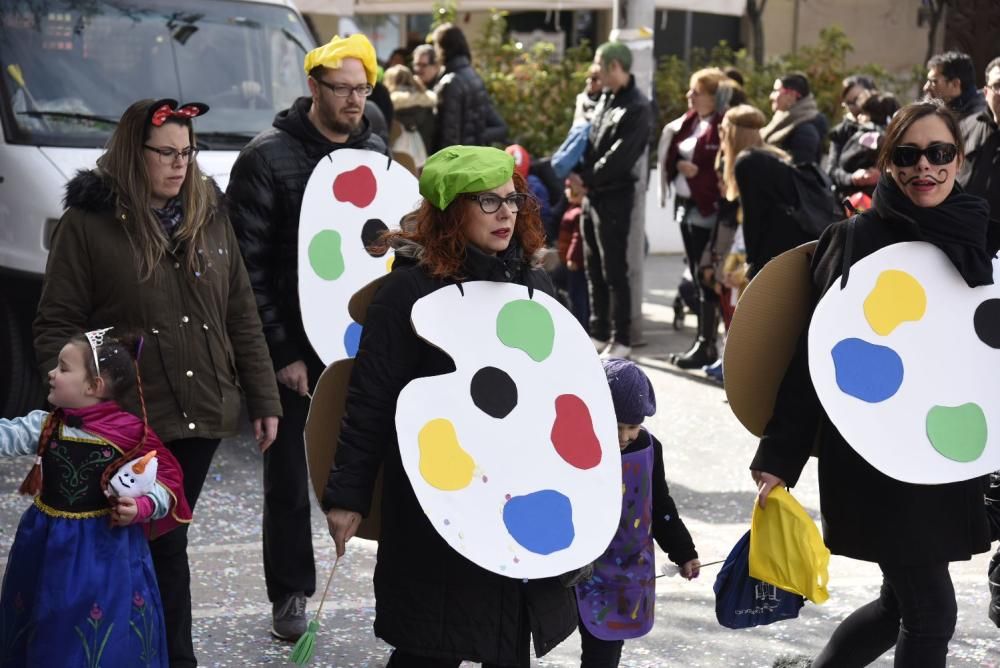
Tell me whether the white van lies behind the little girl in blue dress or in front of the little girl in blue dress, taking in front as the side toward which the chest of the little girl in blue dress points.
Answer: behind

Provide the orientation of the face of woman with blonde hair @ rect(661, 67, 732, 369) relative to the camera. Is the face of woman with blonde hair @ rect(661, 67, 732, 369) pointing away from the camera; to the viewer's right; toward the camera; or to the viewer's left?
to the viewer's left

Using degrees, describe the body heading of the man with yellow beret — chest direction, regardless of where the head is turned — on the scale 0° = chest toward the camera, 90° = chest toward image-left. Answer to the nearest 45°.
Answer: approximately 315°

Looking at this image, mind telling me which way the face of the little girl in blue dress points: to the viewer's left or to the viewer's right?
to the viewer's left

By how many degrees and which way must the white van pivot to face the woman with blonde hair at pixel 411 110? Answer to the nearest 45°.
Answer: approximately 90° to its left
